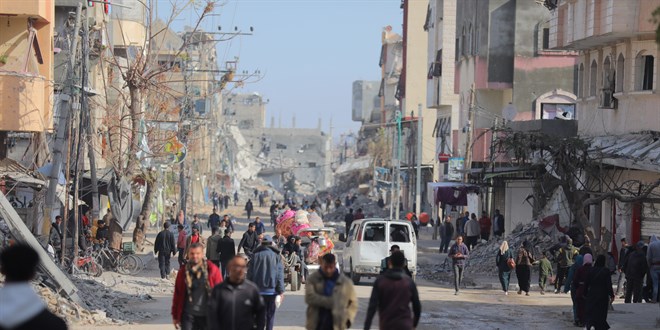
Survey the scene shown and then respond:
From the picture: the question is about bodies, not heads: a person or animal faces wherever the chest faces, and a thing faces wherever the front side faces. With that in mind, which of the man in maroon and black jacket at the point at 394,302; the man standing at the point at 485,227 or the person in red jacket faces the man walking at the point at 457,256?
the man in maroon and black jacket

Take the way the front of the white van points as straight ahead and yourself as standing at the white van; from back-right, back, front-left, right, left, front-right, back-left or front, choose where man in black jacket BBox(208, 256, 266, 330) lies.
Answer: back

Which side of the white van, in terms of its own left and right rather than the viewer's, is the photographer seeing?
back

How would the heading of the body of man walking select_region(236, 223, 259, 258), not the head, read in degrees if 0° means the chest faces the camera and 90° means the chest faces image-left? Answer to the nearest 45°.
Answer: approximately 315°

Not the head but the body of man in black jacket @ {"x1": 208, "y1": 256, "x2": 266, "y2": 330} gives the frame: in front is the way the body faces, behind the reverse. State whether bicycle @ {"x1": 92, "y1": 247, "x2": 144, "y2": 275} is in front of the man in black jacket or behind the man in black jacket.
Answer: behind

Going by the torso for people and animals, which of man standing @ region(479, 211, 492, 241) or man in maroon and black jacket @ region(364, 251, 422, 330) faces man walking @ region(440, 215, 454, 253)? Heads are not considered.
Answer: the man in maroon and black jacket

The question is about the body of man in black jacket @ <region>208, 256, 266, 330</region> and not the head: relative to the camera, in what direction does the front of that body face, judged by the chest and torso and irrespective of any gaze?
toward the camera

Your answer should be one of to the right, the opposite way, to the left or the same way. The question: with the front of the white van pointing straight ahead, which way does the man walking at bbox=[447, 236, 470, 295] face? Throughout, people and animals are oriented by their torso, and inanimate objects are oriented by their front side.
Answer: the opposite way

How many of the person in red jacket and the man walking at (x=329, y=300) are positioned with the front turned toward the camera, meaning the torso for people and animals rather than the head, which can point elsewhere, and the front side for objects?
2

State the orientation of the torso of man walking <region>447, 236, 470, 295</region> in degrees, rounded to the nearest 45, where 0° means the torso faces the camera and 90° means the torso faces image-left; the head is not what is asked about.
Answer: approximately 0°

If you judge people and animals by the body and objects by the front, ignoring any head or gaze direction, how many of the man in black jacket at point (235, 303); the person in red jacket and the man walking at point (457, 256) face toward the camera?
3

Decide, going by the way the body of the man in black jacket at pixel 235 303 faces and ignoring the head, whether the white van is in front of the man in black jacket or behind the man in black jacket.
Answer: behind

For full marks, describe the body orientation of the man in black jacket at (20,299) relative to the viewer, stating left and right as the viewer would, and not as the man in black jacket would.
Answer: facing away from the viewer
